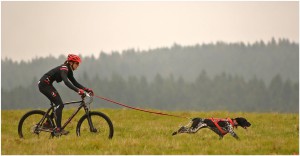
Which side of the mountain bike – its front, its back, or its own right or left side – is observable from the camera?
right

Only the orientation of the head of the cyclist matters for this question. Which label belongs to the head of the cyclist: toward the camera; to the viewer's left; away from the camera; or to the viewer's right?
to the viewer's right

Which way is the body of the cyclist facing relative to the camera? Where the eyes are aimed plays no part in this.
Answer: to the viewer's right
